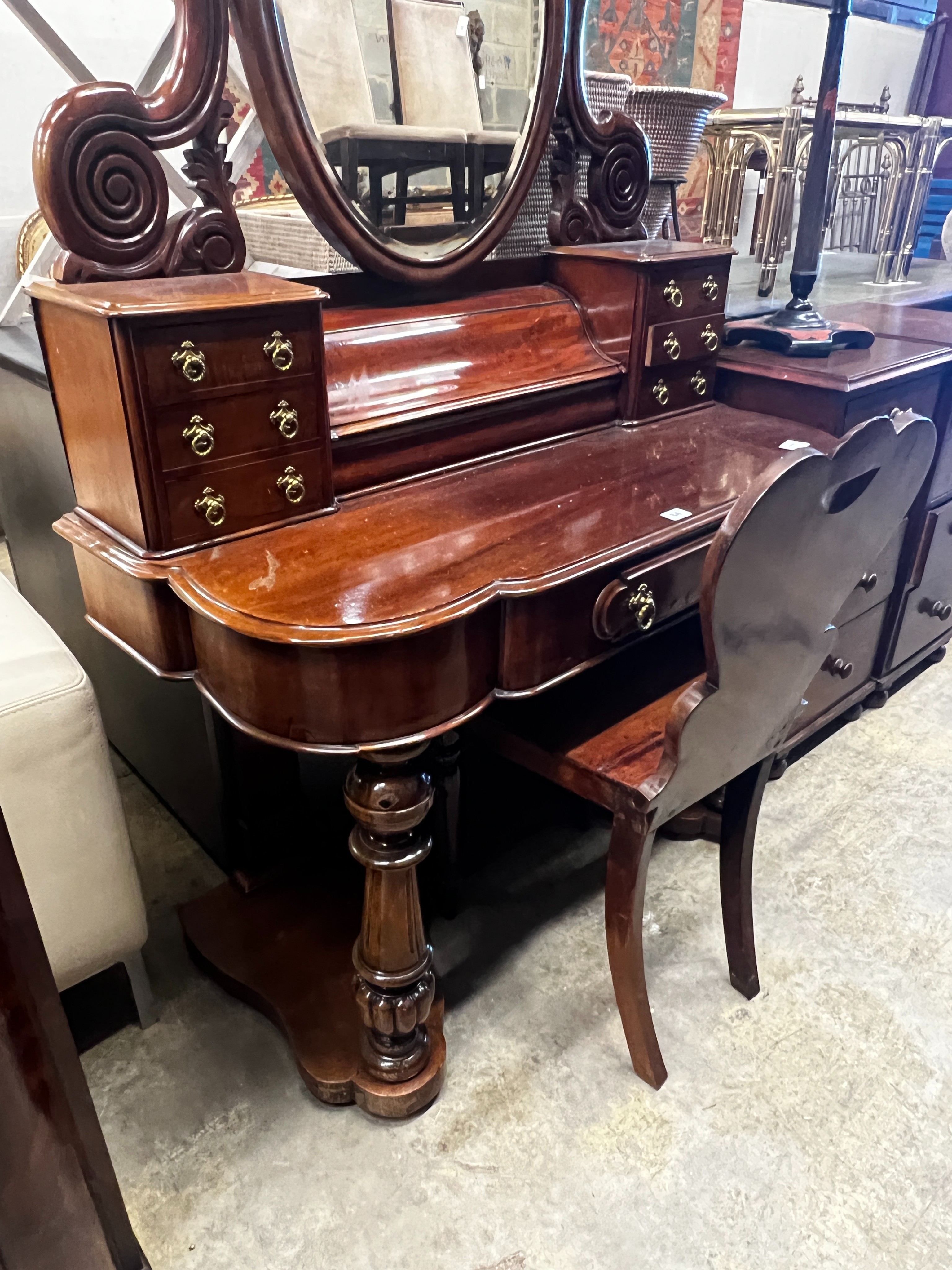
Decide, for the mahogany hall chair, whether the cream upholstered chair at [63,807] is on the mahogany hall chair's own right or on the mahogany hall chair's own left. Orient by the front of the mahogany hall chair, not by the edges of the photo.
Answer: on the mahogany hall chair's own left

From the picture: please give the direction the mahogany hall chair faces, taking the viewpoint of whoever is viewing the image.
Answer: facing away from the viewer and to the left of the viewer
